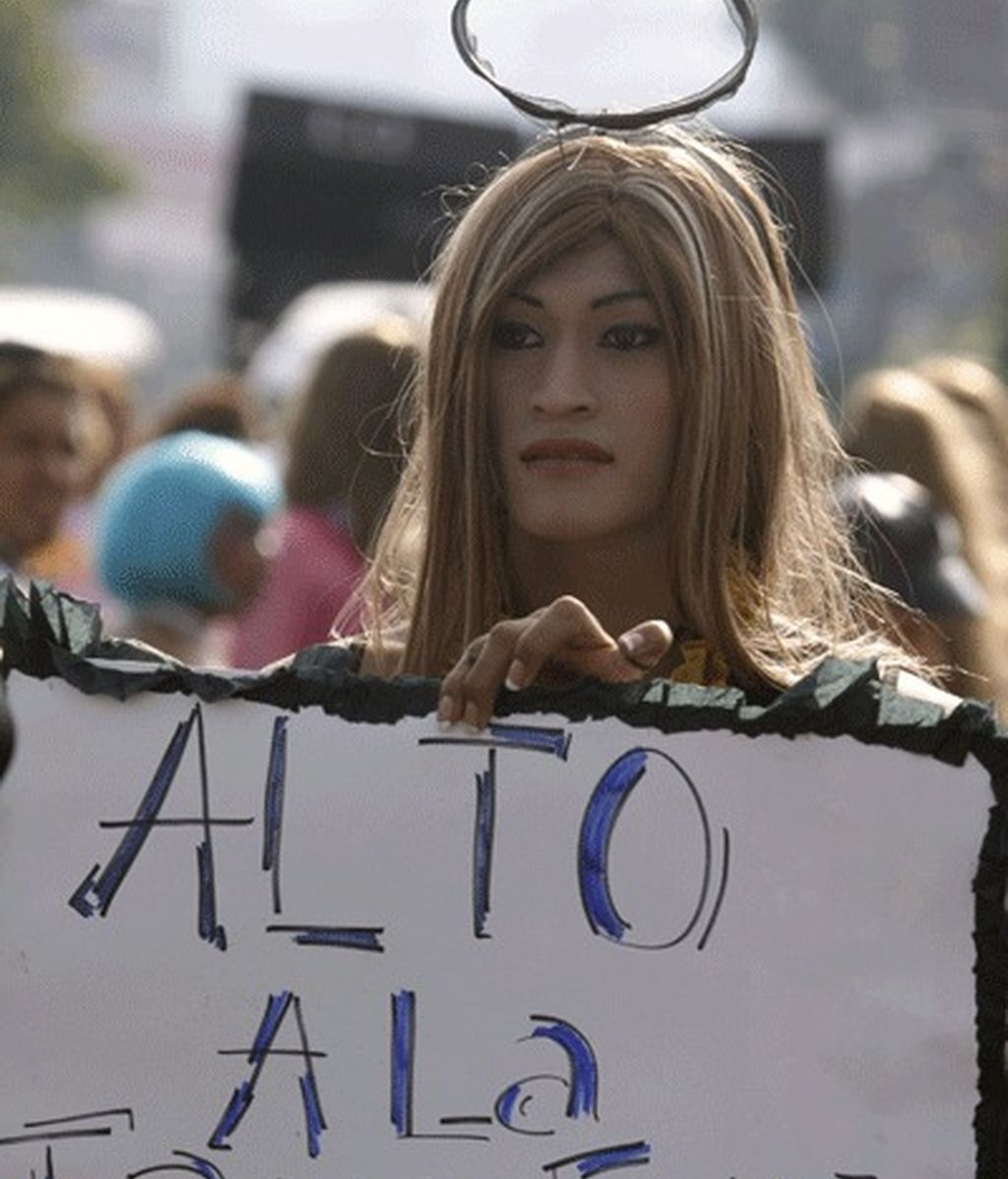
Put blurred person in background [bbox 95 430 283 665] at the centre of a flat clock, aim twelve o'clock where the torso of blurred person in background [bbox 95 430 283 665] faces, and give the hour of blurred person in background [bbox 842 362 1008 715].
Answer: blurred person in background [bbox 842 362 1008 715] is roughly at 12 o'clock from blurred person in background [bbox 95 430 283 665].

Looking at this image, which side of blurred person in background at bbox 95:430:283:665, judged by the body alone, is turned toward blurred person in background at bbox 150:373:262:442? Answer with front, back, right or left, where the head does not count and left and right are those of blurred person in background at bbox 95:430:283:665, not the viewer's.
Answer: left

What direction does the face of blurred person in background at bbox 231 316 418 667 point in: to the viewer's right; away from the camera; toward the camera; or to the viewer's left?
away from the camera

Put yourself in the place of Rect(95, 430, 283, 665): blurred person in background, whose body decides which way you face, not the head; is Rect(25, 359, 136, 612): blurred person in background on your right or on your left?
on your left

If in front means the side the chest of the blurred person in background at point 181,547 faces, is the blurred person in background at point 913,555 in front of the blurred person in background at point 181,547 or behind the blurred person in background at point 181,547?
in front

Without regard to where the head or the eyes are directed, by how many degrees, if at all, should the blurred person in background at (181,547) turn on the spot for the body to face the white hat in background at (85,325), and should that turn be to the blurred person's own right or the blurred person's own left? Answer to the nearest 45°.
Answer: approximately 90° to the blurred person's own left

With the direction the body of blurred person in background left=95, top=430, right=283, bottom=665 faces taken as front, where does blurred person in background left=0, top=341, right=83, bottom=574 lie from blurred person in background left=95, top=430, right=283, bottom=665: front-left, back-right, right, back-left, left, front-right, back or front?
back-left

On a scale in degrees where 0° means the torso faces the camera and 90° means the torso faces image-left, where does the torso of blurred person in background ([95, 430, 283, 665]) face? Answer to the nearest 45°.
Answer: approximately 270°

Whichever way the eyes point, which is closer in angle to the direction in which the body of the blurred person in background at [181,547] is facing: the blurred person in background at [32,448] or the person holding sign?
the person holding sign
